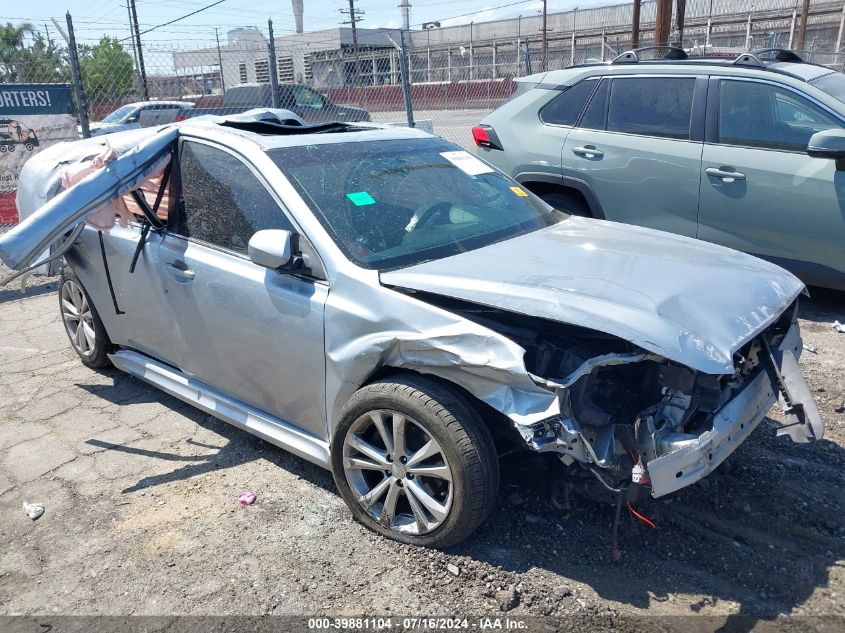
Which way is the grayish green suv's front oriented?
to the viewer's right

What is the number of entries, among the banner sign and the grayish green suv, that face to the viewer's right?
1

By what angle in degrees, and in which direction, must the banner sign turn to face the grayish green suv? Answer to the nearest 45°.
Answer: approximately 45° to its left

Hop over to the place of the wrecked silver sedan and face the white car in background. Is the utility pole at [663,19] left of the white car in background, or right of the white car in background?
right

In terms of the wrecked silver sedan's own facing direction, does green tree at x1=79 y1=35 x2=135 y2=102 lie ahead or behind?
behind

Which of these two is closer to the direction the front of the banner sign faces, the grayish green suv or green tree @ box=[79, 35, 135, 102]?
the grayish green suv

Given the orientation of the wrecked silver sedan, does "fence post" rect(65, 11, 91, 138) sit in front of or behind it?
behind

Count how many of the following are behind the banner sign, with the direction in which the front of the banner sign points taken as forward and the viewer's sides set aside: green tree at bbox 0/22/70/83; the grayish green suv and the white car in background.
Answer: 2

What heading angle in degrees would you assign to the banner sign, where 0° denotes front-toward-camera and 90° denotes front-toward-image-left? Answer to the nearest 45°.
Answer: approximately 0°

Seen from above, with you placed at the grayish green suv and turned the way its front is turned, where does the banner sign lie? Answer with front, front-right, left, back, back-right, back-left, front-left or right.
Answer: back

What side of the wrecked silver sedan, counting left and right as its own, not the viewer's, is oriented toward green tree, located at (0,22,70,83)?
back

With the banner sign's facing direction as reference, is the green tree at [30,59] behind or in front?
behind

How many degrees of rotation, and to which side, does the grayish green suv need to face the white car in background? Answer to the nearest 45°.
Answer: approximately 135° to its left

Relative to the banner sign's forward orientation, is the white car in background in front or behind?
behind

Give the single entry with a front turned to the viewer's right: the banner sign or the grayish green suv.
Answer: the grayish green suv
